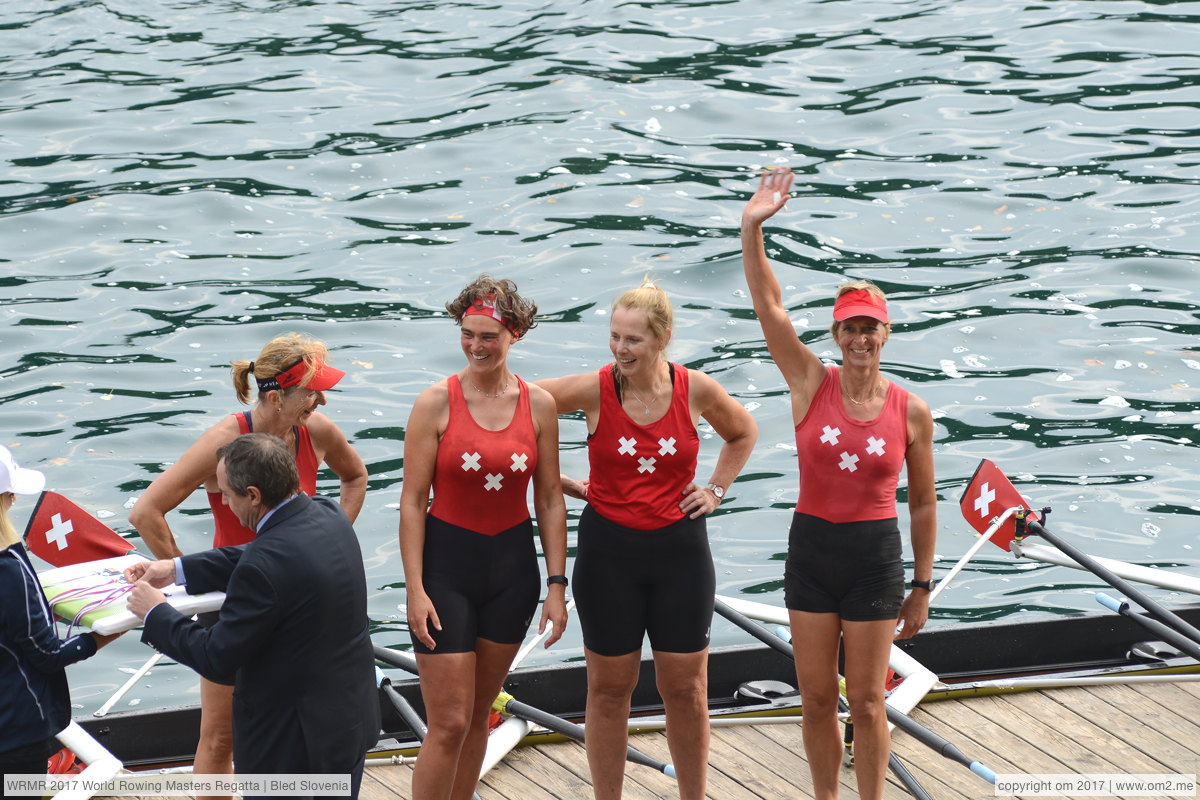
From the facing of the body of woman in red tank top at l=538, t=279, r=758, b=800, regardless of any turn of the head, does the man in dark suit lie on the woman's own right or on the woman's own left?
on the woman's own right

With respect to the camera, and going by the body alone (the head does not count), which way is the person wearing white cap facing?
to the viewer's right

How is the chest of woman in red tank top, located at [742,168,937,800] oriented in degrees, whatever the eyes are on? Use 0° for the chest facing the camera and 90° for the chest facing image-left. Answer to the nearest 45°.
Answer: approximately 0°

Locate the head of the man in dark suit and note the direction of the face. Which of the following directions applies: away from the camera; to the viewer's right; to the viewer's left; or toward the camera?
to the viewer's left

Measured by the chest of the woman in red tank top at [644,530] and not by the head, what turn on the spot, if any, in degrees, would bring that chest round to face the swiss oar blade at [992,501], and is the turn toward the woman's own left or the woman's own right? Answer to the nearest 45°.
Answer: approximately 135° to the woman's own left

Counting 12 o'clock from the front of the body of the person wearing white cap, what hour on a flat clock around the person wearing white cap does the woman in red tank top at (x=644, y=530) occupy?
The woman in red tank top is roughly at 12 o'clock from the person wearing white cap.

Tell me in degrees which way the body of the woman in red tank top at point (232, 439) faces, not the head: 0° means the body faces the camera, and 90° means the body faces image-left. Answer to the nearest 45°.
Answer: approximately 315°

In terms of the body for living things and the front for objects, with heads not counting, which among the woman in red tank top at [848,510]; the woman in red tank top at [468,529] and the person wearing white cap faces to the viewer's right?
the person wearing white cap

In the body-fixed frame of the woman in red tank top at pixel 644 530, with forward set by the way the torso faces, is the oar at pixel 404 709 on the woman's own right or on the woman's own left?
on the woman's own right

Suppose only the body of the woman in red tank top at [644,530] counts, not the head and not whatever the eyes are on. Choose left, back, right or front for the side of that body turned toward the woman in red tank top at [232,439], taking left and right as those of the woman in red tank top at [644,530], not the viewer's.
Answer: right

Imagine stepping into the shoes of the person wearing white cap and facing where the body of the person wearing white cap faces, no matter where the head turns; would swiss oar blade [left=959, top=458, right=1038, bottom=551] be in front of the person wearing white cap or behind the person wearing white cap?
in front

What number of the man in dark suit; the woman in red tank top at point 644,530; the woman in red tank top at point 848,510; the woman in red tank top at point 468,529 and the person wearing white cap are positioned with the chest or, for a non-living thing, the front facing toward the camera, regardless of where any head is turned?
3

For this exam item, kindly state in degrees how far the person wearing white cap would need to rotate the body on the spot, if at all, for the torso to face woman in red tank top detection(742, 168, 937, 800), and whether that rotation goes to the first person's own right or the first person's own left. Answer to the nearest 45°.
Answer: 0° — they already face them

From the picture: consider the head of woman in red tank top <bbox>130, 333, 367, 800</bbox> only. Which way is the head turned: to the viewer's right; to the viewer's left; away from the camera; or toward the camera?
to the viewer's right
